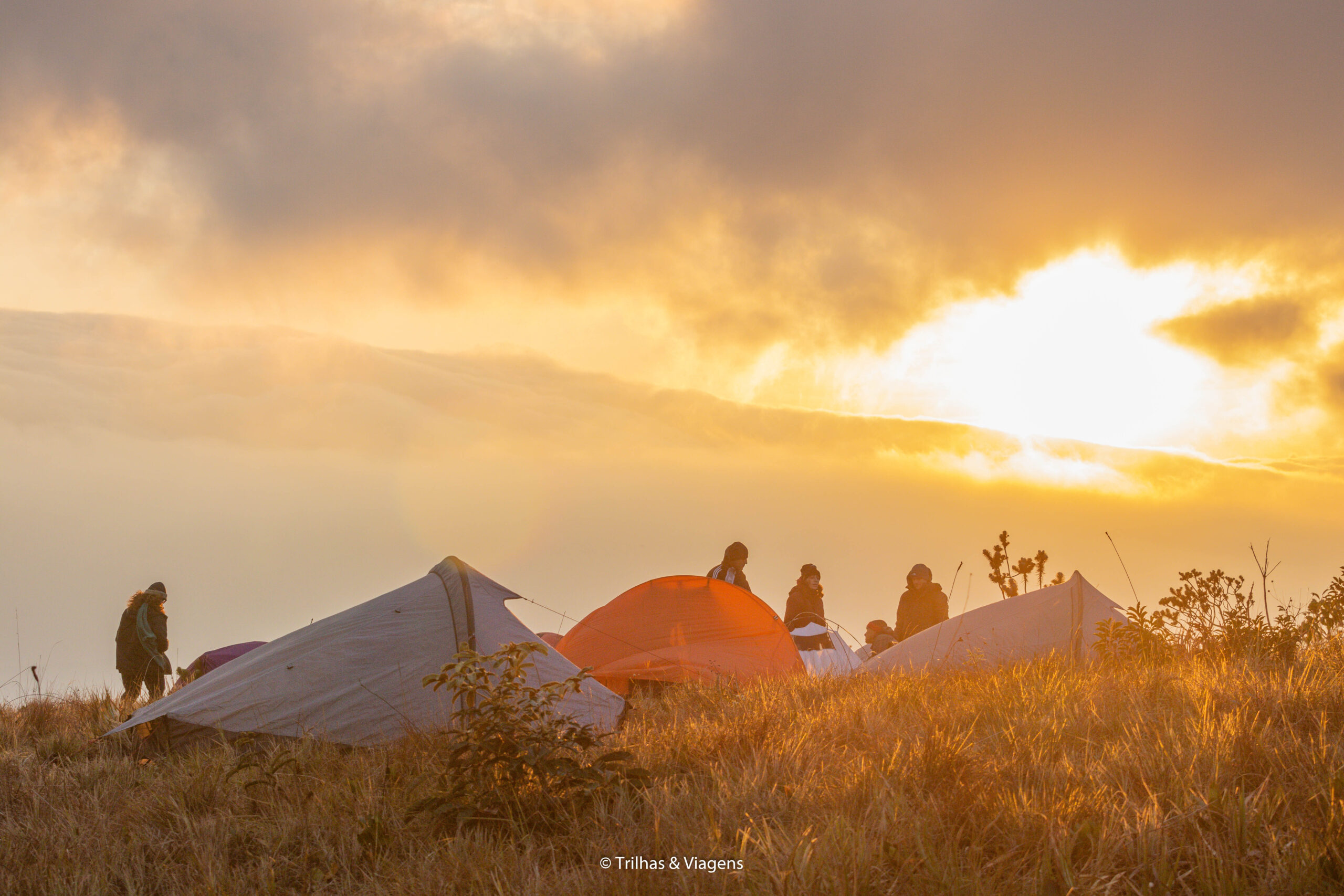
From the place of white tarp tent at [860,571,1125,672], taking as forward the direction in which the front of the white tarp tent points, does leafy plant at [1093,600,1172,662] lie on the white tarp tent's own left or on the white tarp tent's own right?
on the white tarp tent's own right

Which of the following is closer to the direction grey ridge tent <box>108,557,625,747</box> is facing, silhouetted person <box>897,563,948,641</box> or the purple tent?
the silhouetted person

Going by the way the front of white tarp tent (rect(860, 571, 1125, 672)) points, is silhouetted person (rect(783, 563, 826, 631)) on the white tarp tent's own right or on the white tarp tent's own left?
on the white tarp tent's own left

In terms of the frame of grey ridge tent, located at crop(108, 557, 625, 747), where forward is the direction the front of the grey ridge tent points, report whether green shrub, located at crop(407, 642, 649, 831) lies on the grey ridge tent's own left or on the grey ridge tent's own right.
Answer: on the grey ridge tent's own right

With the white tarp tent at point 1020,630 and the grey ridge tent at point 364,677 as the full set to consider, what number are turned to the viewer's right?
2

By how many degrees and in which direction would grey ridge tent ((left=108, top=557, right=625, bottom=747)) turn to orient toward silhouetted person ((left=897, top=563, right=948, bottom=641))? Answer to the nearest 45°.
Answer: approximately 45° to its left

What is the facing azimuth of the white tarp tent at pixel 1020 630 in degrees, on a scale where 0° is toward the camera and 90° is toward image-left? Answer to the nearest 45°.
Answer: approximately 270°

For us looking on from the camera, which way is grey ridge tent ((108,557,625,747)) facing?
facing to the right of the viewer
